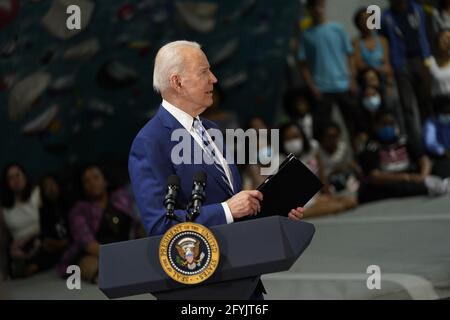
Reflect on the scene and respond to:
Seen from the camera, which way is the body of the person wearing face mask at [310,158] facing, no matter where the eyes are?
toward the camera

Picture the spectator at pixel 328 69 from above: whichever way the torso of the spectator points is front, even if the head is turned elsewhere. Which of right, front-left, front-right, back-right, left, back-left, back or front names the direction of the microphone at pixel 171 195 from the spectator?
front

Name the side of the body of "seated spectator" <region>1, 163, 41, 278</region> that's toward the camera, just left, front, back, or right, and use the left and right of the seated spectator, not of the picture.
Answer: front

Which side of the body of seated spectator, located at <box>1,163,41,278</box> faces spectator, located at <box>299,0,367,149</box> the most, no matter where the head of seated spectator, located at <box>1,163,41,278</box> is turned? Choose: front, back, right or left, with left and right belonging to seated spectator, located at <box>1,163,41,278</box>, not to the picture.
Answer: left

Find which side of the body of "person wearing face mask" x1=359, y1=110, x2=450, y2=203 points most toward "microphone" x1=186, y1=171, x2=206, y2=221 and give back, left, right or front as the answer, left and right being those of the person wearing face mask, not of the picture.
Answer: front

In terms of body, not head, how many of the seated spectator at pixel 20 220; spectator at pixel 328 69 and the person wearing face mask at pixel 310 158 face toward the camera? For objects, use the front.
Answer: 3

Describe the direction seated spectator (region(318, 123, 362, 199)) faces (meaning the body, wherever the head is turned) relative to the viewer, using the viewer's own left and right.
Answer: facing the viewer and to the left of the viewer

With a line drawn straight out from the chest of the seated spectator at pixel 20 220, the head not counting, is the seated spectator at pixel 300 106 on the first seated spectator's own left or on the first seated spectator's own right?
on the first seated spectator's own left

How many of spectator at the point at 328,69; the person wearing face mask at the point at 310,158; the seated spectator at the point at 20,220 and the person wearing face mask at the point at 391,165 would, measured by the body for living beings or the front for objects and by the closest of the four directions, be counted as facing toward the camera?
4

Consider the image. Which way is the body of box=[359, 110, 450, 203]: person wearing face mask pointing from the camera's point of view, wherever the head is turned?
toward the camera

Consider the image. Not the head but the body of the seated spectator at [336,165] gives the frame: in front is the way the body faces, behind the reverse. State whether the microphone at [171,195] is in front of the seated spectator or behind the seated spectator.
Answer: in front

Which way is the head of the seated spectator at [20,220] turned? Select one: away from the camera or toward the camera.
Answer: toward the camera

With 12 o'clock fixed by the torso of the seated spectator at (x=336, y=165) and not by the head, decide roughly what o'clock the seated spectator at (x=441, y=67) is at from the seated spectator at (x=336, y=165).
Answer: the seated spectator at (x=441, y=67) is roughly at 7 o'clock from the seated spectator at (x=336, y=165).
